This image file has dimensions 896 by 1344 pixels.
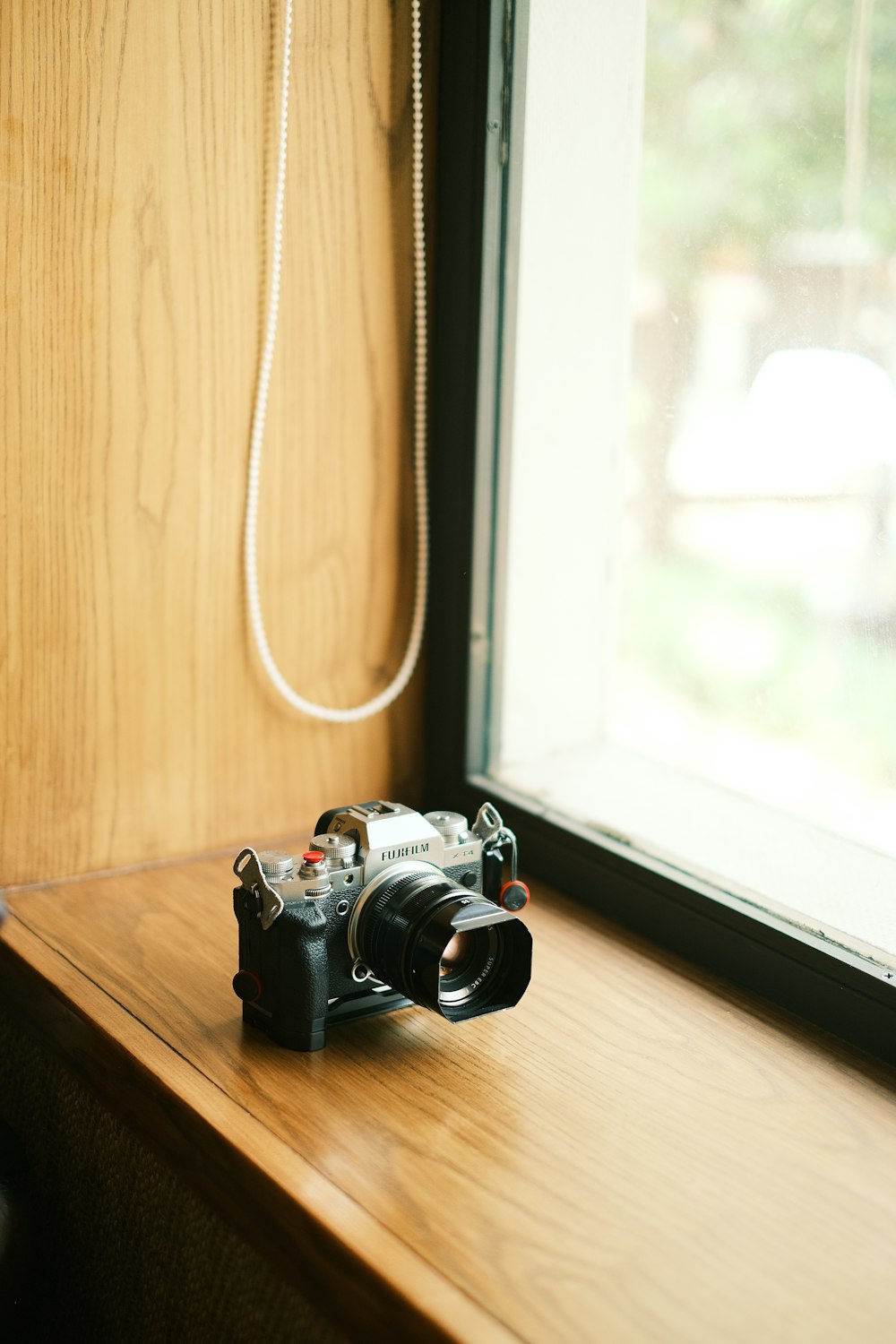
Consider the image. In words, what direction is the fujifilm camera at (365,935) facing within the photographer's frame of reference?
facing the viewer and to the right of the viewer
